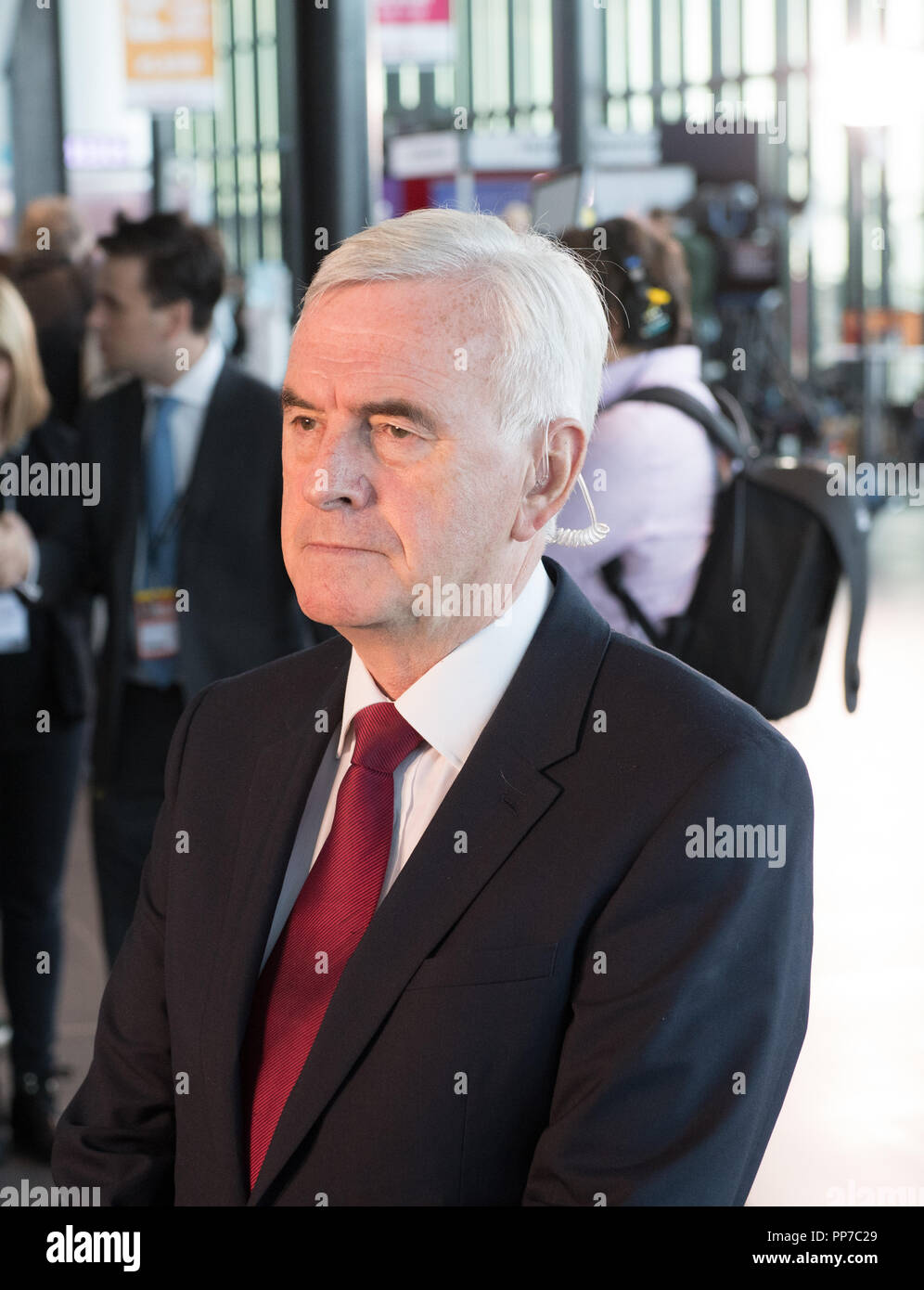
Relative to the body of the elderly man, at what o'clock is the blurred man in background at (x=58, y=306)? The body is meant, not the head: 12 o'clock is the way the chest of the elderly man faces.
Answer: The blurred man in background is roughly at 4 o'clock from the elderly man.

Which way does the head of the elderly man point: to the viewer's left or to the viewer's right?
to the viewer's left

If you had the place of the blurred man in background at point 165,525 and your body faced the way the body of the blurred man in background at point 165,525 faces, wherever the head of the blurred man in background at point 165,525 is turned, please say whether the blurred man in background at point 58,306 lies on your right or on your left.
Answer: on your right

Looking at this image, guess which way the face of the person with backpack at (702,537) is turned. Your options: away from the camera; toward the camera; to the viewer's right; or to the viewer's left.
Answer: away from the camera

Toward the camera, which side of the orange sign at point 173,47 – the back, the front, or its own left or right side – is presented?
front

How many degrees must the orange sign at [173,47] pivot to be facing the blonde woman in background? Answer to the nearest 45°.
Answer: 0° — it already faces them

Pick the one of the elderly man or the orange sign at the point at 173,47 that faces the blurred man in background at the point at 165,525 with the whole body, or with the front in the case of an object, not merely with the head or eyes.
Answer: the orange sign

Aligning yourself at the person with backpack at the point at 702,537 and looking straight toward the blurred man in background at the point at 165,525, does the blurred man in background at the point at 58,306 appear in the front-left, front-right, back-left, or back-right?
front-right

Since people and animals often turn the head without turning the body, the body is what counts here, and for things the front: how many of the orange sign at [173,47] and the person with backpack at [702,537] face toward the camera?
1

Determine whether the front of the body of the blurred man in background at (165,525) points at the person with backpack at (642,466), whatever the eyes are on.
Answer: no

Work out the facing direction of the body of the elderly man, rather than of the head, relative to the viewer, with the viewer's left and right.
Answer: facing the viewer and to the left of the viewer
